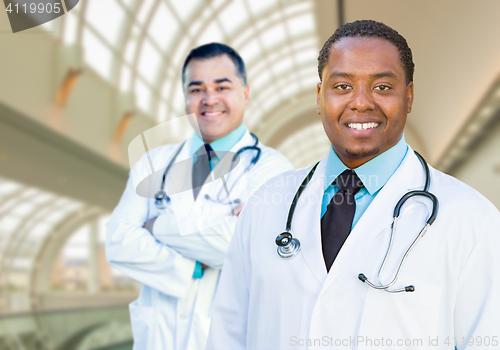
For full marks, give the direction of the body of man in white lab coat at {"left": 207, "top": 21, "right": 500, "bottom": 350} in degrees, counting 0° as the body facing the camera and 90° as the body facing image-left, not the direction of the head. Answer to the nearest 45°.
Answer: approximately 45°

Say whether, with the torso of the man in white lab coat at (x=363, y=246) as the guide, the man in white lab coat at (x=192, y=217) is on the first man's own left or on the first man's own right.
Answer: on the first man's own right

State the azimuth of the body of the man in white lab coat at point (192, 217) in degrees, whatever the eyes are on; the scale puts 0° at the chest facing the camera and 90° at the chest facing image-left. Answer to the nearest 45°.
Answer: approximately 45°

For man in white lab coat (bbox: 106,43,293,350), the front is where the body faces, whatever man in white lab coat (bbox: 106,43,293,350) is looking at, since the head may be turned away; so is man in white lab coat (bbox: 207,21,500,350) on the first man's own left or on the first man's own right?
on the first man's own left
